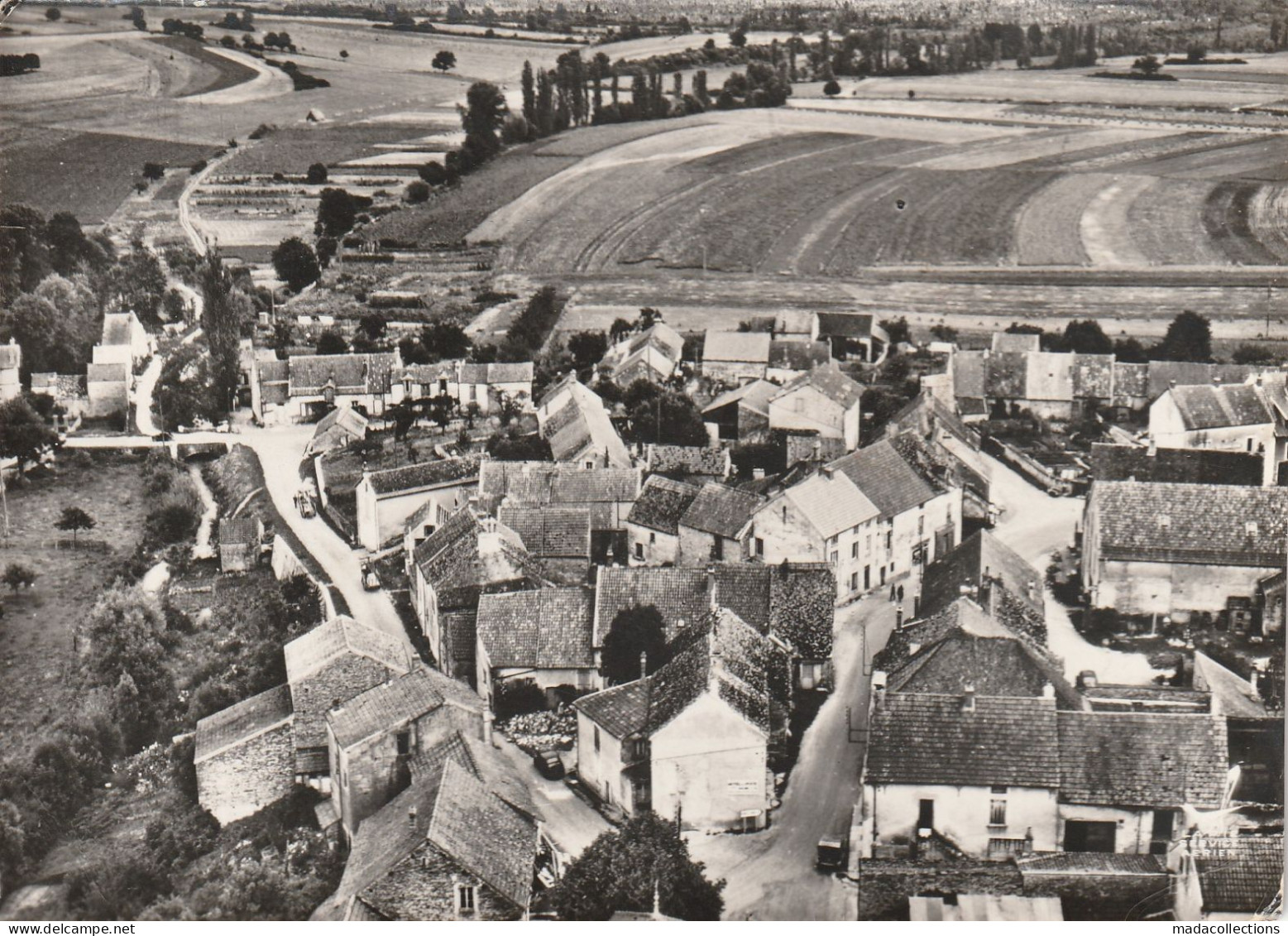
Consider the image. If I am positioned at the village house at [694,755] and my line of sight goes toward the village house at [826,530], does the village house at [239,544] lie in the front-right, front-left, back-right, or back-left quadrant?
front-left

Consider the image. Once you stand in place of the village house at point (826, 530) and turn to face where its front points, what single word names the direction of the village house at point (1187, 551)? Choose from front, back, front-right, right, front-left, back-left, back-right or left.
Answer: front-left

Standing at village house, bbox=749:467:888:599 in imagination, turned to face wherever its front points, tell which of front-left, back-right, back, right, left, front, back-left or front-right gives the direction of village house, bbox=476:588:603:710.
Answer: right

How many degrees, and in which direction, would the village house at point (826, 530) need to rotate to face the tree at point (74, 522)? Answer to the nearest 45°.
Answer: approximately 135° to its right

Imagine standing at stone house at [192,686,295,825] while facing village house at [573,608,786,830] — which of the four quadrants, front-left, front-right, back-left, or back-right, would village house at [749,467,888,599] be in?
front-left

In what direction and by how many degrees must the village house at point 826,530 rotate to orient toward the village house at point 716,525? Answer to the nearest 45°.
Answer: approximately 135° to its right

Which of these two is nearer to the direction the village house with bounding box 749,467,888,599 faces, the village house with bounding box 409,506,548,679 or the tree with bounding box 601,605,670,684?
the tree

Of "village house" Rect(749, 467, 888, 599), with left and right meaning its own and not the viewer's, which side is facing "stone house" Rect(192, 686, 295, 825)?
right

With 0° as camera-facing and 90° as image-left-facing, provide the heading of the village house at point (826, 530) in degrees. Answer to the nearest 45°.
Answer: approximately 315°

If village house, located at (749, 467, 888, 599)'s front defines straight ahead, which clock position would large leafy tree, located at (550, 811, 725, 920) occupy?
The large leafy tree is roughly at 2 o'clock from the village house.

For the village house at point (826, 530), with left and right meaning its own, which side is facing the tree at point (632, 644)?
right

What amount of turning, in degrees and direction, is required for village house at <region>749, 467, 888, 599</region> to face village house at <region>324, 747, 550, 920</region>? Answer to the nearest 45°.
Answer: approximately 45° to its right

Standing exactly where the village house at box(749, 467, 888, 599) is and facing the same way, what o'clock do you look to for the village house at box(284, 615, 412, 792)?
the village house at box(284, 615, 412, 792) is roughly at 3 o'clock from the village house at box(749, 467, 888, 599).

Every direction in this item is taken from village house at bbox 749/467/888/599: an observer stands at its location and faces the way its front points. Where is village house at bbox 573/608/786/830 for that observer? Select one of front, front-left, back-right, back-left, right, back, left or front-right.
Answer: front-right

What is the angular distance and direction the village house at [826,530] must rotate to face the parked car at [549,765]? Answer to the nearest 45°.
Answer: approximately 90° to its right

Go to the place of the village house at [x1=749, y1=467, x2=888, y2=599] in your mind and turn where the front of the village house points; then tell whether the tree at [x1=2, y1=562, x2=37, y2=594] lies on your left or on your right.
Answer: on your right

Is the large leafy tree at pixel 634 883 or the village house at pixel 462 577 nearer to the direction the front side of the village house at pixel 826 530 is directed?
the large leafy tree

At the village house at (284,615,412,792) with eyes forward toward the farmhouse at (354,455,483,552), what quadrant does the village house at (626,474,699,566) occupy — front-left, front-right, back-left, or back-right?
front-right
